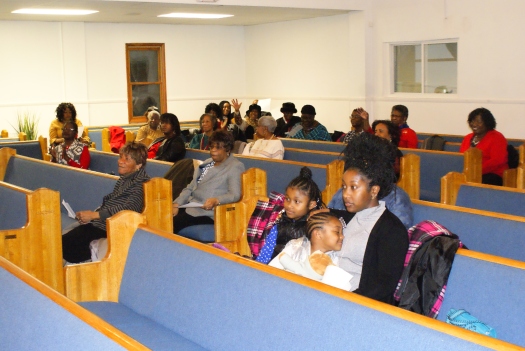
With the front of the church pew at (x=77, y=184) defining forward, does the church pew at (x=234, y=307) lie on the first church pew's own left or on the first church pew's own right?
on the first church pew's own left

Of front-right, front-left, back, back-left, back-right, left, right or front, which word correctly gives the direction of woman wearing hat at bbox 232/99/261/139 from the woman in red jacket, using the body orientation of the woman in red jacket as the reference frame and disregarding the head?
right

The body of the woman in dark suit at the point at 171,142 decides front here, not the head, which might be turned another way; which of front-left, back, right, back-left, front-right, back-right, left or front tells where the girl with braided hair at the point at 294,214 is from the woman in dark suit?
front-left

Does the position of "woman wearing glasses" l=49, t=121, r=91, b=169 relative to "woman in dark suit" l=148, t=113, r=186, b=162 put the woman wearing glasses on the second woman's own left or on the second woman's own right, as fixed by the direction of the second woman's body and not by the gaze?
on the second woman's own right

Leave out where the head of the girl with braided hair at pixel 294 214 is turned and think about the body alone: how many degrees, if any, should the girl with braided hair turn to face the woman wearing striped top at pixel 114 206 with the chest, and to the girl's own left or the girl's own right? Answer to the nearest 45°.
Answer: approximately 90° to the girl's own right

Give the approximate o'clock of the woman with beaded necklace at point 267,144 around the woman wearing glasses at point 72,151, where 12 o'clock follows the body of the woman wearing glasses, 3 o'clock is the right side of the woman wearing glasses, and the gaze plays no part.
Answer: The woman with beaded necklace is roughly at 8 o'clock from the woman wearing glasses.

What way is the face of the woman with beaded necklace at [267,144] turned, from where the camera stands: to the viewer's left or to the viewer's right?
to the viewer's left

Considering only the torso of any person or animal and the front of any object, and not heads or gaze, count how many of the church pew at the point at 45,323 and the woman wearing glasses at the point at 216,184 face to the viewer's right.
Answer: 0

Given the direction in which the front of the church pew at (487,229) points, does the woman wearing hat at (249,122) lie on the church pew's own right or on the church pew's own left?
on the church pew's own right

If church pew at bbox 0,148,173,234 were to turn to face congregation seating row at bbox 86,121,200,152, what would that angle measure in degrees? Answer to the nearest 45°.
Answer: approximately 135° to its right

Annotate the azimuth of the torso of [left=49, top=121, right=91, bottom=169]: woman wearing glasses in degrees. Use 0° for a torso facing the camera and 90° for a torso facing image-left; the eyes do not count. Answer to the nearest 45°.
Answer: approximately 45°

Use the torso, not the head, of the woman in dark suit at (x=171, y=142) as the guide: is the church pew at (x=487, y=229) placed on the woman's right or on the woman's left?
on the woman's left

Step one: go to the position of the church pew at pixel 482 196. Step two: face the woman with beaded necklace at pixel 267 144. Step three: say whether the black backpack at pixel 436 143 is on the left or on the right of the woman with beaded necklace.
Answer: right
